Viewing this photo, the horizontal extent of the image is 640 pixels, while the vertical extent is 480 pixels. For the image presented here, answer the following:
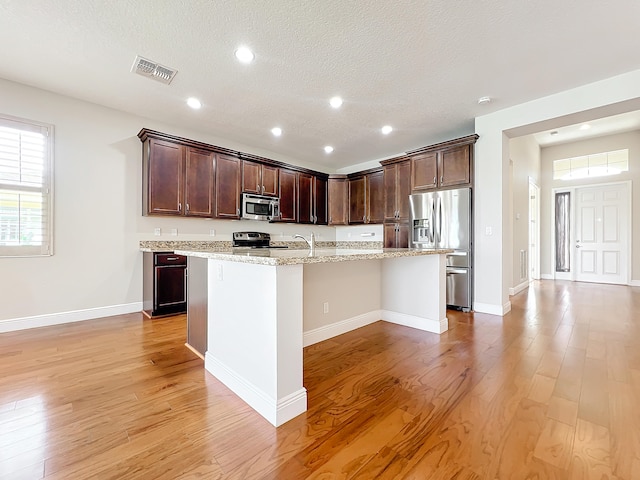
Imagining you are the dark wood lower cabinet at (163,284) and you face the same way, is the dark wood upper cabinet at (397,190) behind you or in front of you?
in front

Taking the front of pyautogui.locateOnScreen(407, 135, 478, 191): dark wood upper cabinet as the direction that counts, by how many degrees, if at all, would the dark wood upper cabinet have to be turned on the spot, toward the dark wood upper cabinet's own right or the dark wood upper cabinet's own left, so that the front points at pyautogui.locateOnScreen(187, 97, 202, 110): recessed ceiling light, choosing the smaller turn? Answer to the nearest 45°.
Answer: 0° — it already faces it

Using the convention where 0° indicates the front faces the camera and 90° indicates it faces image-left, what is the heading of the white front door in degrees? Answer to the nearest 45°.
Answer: approximately 0°

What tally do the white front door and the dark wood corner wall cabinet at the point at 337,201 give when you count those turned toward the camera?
2

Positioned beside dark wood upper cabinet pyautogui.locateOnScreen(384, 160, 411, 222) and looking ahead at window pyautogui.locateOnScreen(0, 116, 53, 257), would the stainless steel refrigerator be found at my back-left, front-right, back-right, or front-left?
back-left

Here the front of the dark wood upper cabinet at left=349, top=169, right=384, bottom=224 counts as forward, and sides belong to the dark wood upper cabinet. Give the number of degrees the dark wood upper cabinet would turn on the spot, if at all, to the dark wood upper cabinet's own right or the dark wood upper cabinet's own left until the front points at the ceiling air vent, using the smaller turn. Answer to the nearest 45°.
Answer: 0° — it already faces it

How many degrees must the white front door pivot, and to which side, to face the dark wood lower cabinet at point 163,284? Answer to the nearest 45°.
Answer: approximately 45° to its right

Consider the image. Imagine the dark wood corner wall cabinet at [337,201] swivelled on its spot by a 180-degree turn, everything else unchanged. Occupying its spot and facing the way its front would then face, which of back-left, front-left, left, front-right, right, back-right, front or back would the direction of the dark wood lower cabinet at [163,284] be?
back-left

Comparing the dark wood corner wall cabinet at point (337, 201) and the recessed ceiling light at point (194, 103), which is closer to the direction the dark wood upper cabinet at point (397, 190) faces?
the recessed ceiling light

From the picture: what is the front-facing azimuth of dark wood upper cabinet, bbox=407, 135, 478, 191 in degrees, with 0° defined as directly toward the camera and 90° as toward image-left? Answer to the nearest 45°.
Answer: approximately 45°

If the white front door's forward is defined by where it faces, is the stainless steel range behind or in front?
in front

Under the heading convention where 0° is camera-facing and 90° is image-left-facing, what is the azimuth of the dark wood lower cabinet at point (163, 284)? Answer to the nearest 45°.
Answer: approximately 315°
